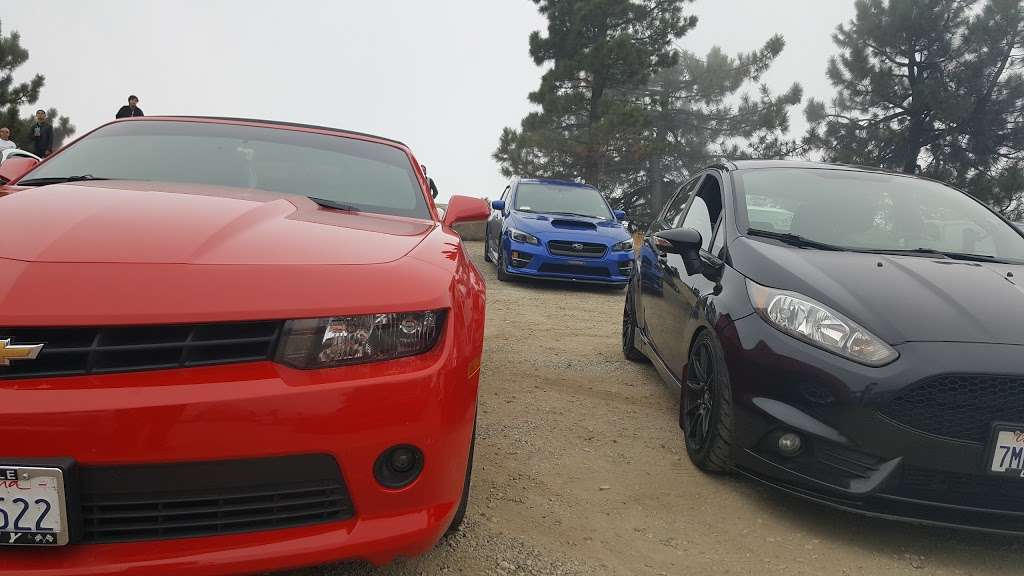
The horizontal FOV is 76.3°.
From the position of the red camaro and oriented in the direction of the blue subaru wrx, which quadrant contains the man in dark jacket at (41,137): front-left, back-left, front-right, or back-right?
front-left

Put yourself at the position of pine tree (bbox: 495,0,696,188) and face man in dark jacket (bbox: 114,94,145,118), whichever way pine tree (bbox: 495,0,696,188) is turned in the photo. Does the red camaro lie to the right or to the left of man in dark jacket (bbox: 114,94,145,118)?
left

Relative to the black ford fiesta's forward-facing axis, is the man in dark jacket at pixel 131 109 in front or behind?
behind

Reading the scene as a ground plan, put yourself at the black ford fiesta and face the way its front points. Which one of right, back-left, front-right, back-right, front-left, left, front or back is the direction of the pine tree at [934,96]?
back-left

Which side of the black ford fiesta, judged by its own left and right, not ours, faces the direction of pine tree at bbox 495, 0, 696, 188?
back

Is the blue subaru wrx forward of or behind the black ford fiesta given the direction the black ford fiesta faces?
behind

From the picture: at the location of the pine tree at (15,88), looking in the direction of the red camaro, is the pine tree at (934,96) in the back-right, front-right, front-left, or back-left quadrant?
front-left

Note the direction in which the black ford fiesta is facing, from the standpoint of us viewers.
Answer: facing the viewer and to the right of the viewer

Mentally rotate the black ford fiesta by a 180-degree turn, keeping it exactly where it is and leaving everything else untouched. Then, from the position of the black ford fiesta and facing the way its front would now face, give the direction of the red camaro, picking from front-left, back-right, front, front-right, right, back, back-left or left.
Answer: left
